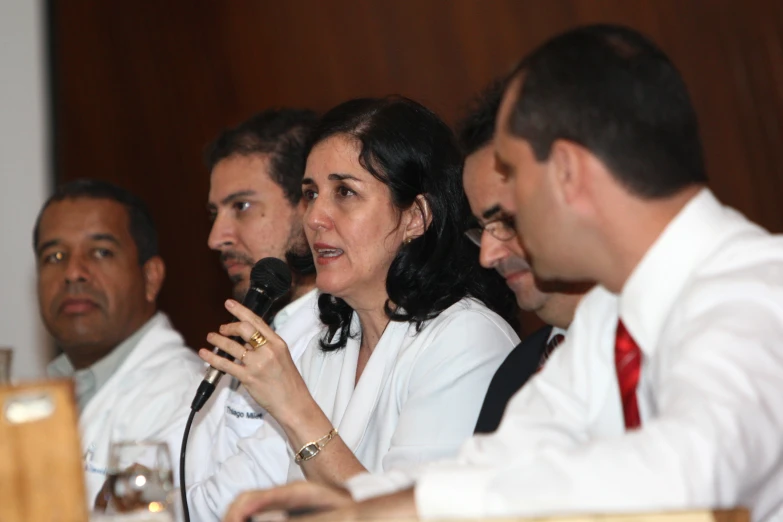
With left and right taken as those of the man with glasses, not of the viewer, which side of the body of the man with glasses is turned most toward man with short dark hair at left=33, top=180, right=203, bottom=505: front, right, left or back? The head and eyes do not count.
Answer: right

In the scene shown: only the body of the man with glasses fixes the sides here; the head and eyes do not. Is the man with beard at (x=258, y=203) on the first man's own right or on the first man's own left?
on the first man's own right

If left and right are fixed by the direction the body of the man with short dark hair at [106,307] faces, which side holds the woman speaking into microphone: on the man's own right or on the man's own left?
on the man's own left

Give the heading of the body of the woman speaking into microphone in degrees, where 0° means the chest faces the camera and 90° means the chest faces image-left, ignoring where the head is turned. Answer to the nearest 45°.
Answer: approximately 45°

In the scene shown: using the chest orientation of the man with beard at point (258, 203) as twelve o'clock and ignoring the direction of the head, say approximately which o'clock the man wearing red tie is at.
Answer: The man wearing red tie is roughly at 10 o'clock from the man with beard.
